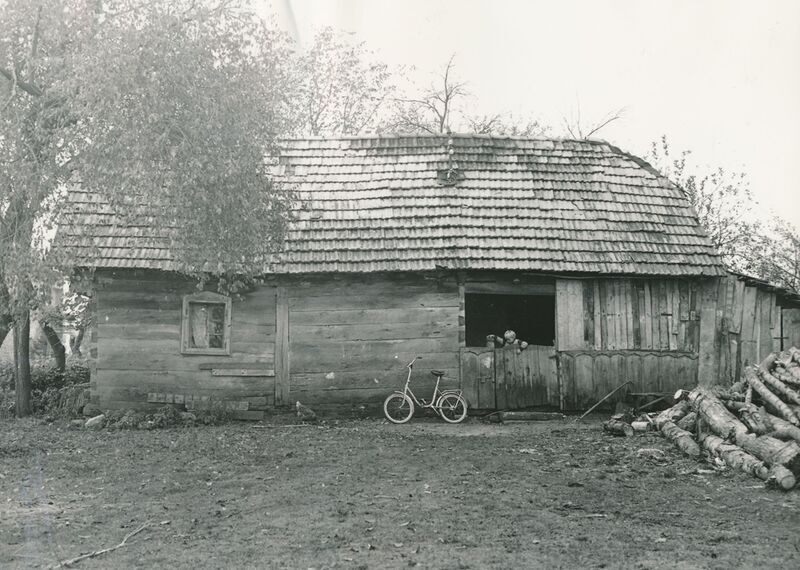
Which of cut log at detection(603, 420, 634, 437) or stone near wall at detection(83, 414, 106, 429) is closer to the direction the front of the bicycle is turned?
the stone near wall

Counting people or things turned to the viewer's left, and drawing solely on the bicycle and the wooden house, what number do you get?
1

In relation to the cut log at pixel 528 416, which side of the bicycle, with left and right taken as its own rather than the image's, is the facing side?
back

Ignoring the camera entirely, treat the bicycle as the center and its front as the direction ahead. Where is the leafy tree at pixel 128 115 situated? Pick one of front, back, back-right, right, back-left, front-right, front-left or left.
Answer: front-left

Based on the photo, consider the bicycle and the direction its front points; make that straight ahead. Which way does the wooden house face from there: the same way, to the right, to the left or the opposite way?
to the left

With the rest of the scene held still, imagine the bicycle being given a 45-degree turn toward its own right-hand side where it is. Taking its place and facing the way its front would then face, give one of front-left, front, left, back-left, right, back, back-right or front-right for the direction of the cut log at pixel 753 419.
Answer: back

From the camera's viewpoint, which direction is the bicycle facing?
to the viewer's left

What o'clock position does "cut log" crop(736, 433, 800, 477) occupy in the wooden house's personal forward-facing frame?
The cut log is roughly at 11 o'clock from the wooden house.

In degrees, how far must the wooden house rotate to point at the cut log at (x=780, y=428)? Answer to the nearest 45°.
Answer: approximately 45° to its left

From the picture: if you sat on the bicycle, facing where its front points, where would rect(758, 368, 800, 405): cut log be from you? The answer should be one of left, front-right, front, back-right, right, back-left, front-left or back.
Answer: back-left

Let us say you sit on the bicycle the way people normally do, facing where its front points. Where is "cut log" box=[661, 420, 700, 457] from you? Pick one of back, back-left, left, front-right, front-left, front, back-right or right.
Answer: back-left
